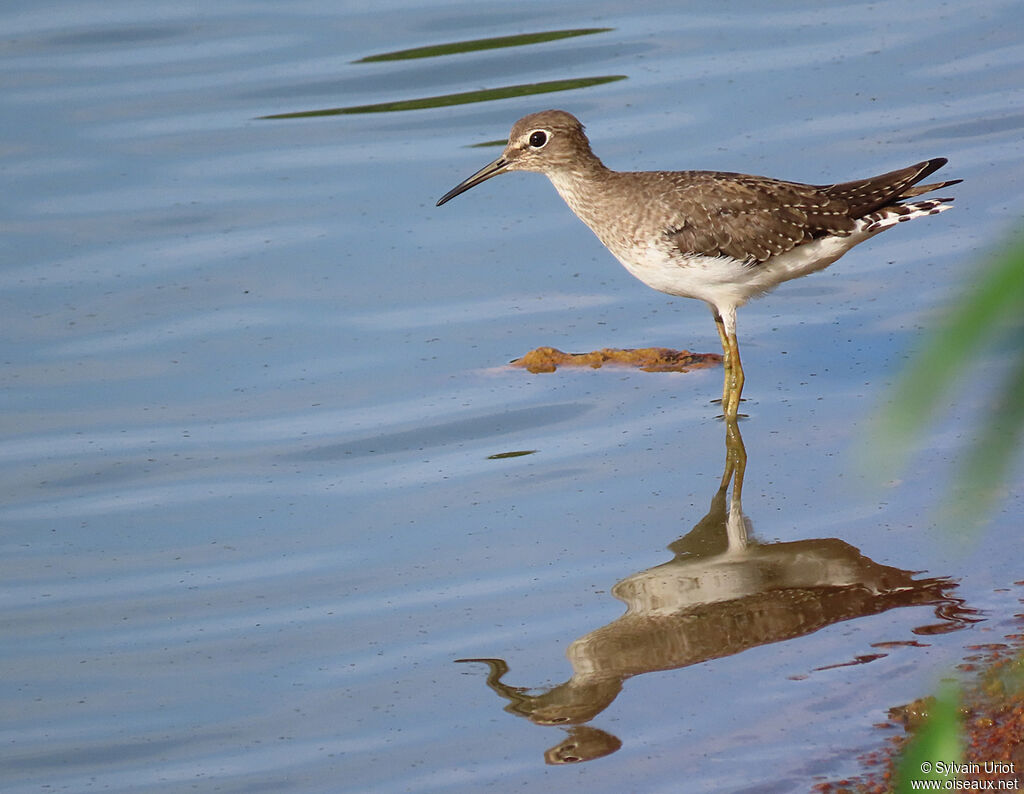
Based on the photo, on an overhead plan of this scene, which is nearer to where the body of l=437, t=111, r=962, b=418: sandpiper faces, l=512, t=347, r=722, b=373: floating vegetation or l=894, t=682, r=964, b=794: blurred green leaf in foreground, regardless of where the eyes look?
the floating vegetation

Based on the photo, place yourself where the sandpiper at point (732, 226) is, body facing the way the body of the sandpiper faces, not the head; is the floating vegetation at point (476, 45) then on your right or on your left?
on your right

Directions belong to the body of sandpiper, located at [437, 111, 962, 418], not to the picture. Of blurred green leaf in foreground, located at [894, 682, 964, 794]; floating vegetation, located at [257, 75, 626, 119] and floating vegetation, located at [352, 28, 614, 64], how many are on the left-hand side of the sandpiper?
1

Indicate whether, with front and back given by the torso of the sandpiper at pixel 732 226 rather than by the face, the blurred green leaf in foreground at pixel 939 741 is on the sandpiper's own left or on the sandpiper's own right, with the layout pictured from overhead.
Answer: on the sandpiper's own left

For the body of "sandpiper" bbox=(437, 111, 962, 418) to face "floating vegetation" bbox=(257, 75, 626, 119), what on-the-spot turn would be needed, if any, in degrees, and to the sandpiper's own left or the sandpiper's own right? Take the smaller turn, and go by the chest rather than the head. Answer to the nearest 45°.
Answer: approximately 45° to the sandpiper's own right

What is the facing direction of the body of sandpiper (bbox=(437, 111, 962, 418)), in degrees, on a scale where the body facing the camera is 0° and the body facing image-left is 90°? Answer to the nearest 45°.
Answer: approximately 90°
